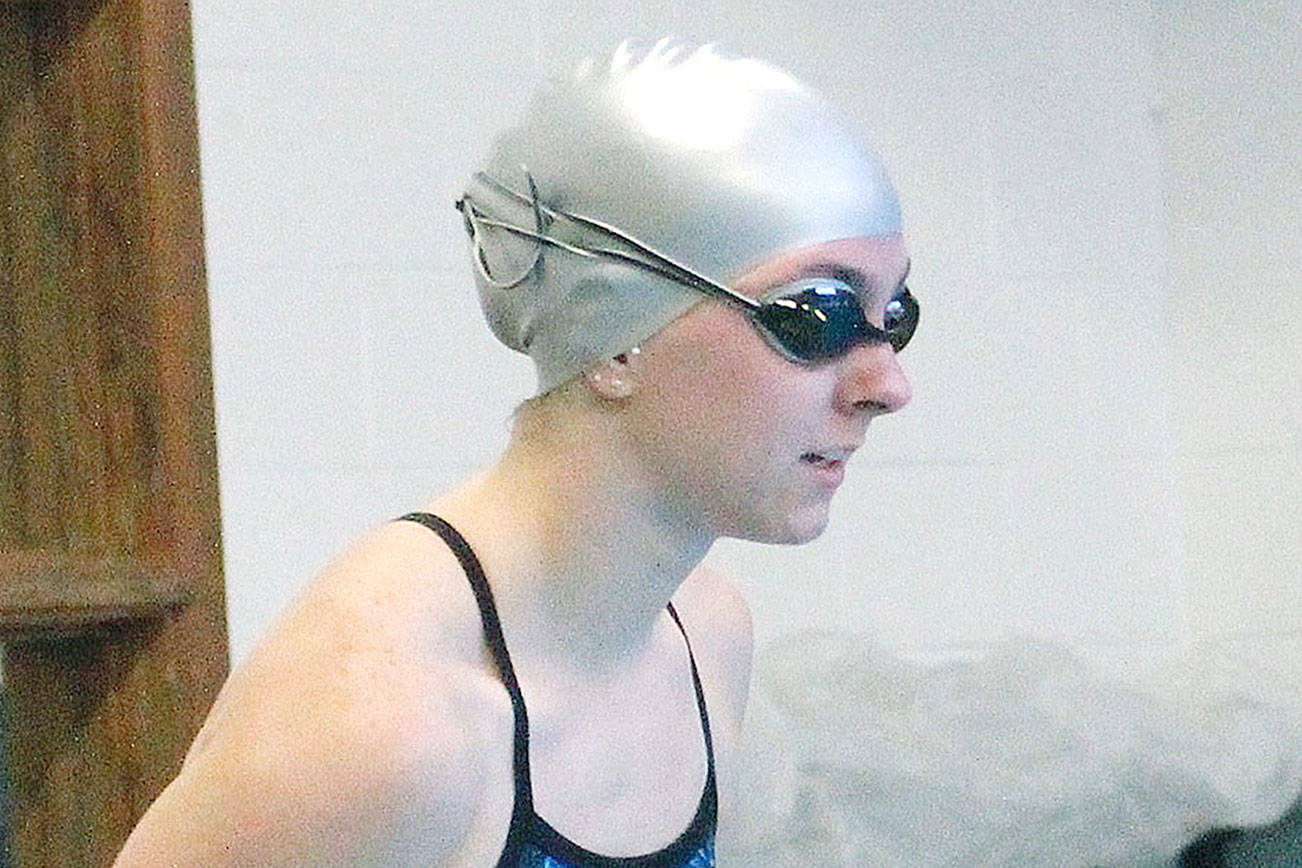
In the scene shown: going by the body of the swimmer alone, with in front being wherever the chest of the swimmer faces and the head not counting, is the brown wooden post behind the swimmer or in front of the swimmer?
behind

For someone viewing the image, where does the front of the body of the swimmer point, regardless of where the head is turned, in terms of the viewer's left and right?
facing the viewer and to the right of the viewer
